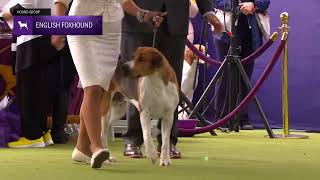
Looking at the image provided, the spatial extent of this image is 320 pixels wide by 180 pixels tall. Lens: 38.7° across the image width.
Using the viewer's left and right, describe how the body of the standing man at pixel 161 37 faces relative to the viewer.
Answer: facing the viewer

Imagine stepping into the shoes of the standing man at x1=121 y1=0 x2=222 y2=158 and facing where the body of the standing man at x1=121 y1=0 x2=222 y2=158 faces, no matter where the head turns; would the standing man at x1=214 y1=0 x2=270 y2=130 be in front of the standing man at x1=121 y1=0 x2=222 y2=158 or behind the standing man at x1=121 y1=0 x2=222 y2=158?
behind

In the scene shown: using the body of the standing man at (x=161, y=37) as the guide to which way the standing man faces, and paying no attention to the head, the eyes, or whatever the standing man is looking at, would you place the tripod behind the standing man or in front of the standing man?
behind
